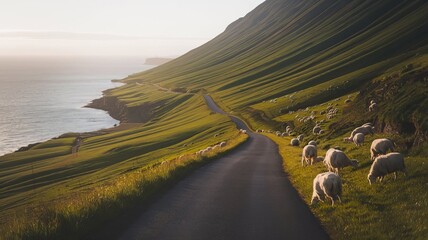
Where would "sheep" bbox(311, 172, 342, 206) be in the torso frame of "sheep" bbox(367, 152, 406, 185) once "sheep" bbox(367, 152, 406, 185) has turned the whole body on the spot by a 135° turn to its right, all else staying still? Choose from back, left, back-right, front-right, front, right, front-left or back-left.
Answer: back

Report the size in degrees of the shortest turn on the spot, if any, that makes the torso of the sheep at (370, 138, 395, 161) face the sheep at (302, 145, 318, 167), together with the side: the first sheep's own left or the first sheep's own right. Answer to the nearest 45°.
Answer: approximately 45° to the first sheep's own right

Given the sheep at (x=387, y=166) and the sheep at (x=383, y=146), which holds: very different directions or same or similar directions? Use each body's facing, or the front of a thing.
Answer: same or similar directions

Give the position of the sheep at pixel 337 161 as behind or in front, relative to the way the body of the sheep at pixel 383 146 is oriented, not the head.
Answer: in front

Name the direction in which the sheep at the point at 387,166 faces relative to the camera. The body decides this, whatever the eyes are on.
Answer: to the viewer's left

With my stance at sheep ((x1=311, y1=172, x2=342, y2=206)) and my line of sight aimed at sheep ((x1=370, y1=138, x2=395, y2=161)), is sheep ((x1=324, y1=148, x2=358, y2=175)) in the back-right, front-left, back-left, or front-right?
front-left
